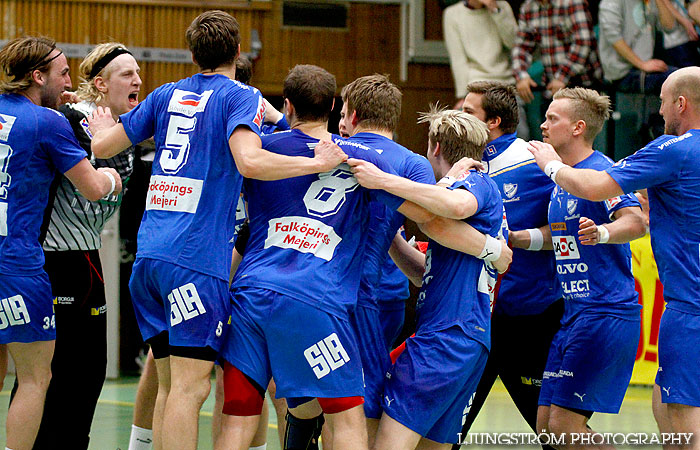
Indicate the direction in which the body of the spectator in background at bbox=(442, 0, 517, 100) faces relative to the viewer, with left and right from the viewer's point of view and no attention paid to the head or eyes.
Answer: facing the viewer

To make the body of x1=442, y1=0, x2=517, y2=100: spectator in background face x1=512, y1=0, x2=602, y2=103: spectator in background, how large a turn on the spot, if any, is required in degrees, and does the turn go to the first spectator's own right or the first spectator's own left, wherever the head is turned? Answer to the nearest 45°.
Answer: approximately 45° to the first spectator's own left
